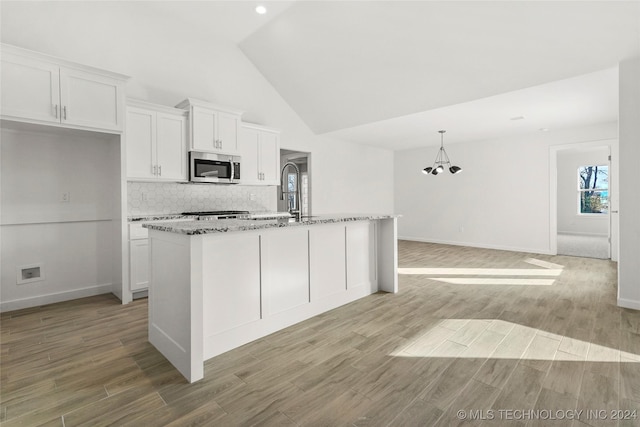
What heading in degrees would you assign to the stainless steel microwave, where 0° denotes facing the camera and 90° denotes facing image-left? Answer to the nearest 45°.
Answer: approximately 315°

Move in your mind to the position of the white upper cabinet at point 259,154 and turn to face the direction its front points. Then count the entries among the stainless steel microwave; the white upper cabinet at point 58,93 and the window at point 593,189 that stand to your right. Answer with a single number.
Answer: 2

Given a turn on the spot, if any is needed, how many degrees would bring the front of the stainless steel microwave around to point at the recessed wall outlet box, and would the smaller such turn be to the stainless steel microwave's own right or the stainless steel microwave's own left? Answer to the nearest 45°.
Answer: approximately 135° to the stainless steel microwave's own right

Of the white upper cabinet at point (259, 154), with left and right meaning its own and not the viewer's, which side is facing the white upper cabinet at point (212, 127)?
right

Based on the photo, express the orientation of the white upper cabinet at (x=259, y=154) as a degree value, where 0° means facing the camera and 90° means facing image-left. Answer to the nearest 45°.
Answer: approximately 315°
